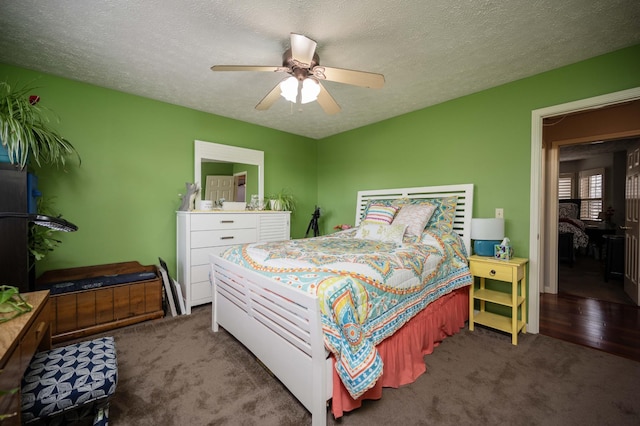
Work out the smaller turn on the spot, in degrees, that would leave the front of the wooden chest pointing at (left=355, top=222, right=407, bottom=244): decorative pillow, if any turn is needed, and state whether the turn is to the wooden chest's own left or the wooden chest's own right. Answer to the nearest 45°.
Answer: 0° — it already faces it

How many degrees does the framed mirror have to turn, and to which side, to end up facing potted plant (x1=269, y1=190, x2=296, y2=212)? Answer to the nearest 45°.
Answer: approximately 45° to its left

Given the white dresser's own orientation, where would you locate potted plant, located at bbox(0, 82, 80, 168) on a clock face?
The potted plant is roughly at 3 o'clock from the white dresser.

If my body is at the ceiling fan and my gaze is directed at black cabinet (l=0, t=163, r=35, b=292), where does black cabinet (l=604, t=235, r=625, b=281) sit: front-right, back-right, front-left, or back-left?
back-right

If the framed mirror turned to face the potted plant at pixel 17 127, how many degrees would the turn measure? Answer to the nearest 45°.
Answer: approximately 90° to its right

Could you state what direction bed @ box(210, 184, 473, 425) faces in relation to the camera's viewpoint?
facing the viewer and to the left of the viewer

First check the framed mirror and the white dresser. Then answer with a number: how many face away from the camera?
0

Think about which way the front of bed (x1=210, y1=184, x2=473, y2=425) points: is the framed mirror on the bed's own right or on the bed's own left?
on the bed's own right

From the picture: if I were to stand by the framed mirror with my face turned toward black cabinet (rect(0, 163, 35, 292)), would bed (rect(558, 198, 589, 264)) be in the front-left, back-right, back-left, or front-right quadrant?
back-left

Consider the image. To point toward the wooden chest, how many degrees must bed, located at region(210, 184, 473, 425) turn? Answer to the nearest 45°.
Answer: approximately 45° to its right

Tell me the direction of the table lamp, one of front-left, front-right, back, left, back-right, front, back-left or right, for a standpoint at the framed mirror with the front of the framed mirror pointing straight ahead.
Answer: front

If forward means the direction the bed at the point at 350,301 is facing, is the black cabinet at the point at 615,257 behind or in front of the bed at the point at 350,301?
behind

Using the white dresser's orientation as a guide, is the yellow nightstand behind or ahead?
ahead

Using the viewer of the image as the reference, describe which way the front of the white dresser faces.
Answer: facing the viewer and to the right of the viewer

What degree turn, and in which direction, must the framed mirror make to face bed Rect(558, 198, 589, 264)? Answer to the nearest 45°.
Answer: approximately 45° to its left

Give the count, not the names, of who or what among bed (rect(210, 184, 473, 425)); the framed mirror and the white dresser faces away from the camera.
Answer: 0

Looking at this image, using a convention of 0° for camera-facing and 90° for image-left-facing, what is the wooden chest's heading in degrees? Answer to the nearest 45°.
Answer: approximately 315°
